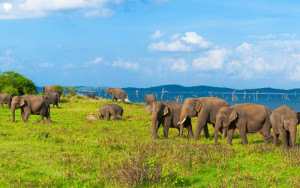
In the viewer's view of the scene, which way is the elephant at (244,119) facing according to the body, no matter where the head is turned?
to the viewer's left

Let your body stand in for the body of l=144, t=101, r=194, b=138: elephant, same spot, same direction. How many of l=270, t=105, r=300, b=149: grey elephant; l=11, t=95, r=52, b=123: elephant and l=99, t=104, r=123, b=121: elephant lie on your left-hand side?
1

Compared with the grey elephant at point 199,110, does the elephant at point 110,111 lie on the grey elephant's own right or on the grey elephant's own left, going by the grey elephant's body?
on the grey elephant's own right

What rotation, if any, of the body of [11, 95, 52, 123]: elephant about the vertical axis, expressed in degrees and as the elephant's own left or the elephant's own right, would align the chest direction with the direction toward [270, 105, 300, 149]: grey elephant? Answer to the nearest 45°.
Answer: approximately 135° to the elephant's own left

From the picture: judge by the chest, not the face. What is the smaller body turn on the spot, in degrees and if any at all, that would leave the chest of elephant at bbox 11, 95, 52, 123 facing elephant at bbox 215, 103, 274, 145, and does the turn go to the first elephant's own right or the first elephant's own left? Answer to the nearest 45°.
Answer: approximately 135° to the first elephant's own left

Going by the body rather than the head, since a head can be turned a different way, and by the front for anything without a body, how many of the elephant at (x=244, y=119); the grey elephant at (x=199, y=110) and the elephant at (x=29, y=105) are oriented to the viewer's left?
3

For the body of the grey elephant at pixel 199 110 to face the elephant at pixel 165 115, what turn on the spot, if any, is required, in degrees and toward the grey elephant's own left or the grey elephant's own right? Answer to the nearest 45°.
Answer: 0° — it already faces it

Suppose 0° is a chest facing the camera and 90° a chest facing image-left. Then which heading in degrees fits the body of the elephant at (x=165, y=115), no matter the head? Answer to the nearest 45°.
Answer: approximately 45°

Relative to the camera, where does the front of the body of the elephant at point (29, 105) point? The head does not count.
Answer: to the viewer's left

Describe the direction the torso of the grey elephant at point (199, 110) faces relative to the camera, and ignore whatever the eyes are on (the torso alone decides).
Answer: to the viewer's left
